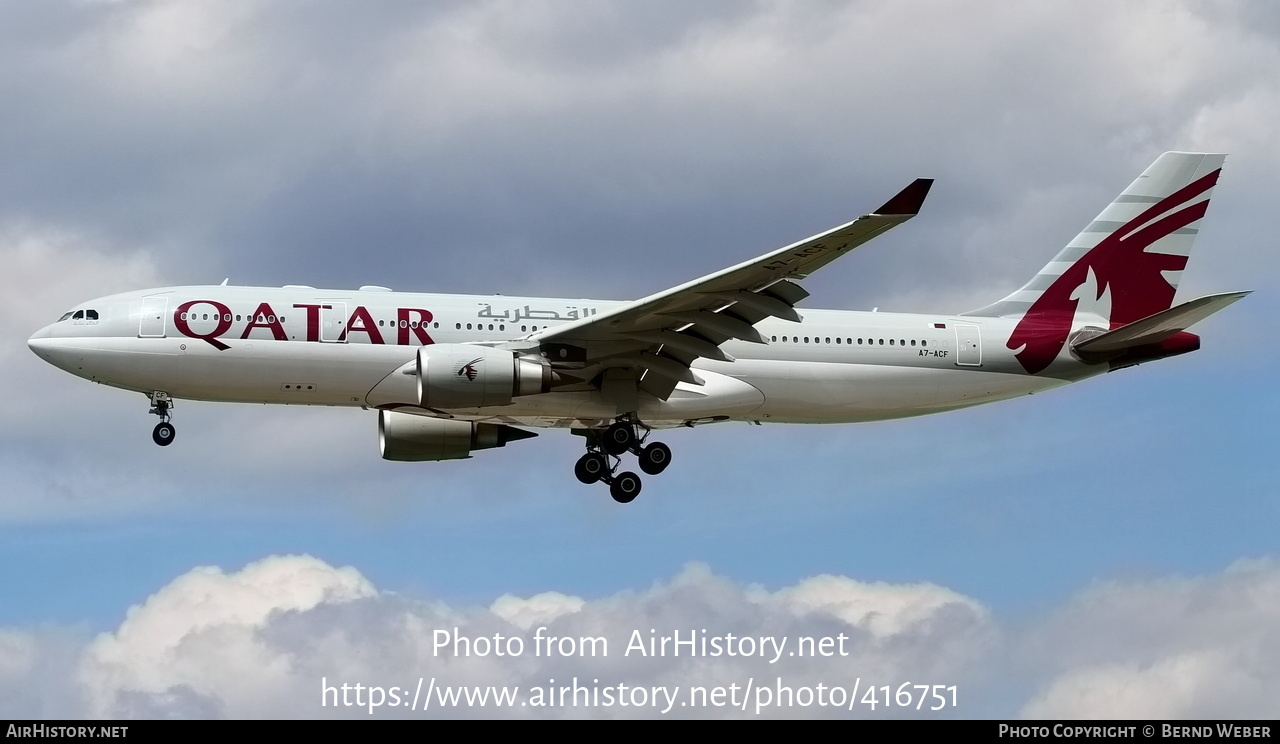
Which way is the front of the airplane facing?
to the viewer's left
